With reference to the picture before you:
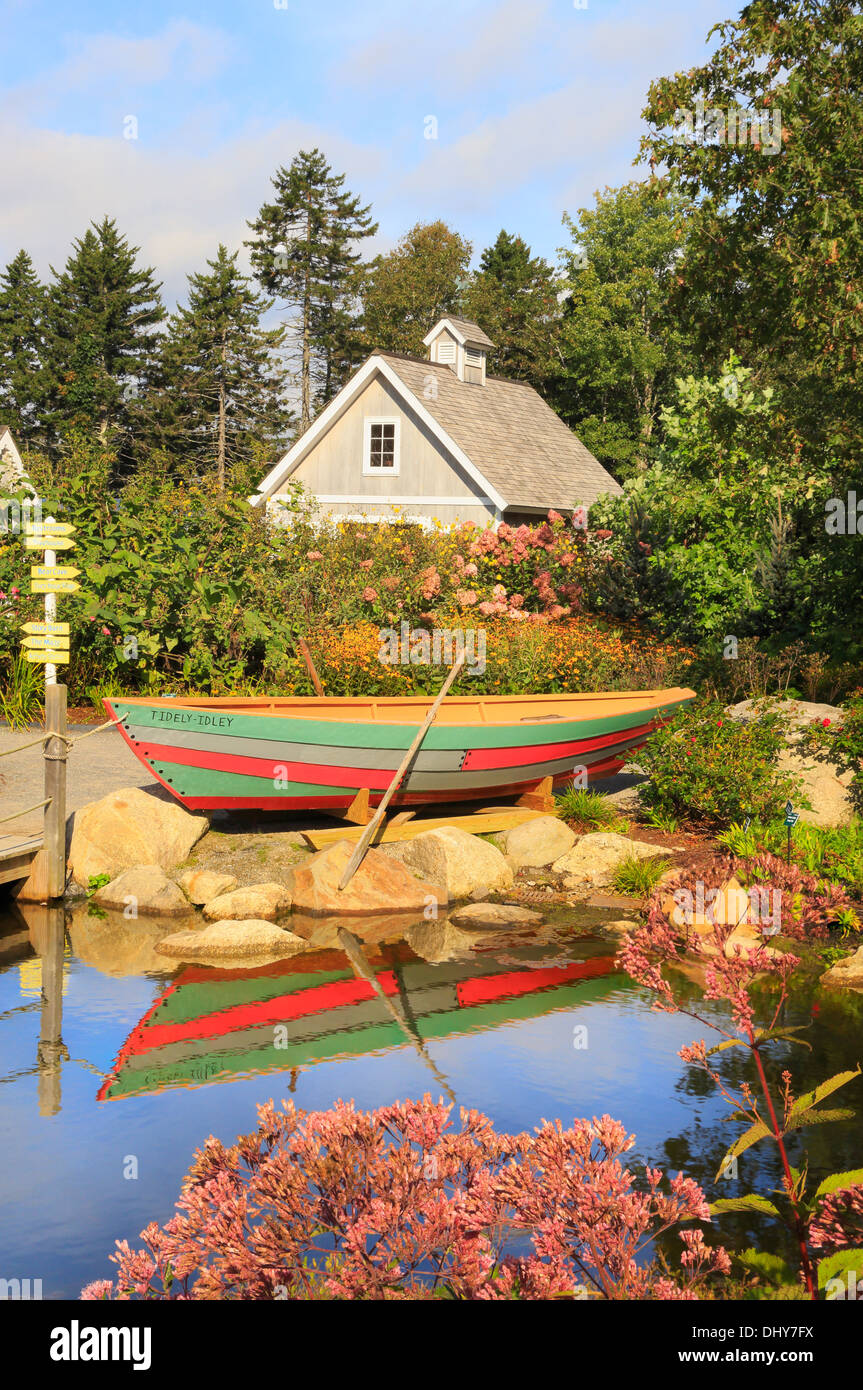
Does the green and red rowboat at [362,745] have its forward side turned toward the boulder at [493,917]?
no

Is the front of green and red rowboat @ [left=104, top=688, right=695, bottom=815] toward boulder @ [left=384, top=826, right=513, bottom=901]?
no

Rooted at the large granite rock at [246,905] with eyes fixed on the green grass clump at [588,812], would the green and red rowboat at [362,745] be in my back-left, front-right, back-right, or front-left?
front-left

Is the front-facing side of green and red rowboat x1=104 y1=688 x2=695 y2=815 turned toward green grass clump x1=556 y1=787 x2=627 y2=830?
no
